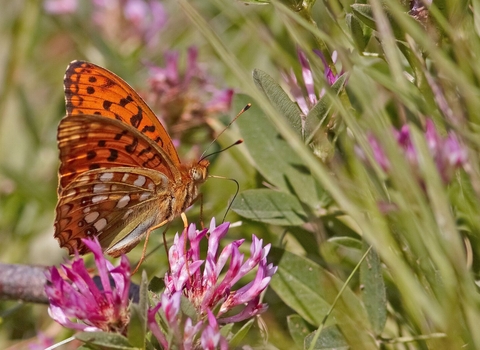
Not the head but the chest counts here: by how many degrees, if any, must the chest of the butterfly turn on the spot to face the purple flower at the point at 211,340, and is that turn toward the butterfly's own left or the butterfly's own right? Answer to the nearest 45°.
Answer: approximately 90° to the butterfly's own right

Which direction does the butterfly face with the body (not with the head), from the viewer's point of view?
to the viewer's right

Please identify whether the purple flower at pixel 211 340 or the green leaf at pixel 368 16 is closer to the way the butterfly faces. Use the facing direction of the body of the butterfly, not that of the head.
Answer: the green leaf

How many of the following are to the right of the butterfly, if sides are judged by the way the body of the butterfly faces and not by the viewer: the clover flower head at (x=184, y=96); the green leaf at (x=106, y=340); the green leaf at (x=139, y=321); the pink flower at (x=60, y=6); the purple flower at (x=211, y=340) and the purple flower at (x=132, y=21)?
3

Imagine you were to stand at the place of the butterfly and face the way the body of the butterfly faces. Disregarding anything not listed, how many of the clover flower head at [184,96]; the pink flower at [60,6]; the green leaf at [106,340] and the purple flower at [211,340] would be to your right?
2

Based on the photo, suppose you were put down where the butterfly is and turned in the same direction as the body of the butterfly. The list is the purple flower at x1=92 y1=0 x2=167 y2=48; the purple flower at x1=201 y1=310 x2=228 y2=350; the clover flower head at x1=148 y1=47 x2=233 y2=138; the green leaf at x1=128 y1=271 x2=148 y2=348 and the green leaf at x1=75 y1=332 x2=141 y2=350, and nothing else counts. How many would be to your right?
3

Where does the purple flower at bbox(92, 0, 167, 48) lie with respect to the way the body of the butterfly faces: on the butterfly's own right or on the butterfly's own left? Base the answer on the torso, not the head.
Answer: on the butterfly's own left

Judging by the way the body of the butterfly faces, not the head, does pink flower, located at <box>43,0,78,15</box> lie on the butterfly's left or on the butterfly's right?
on the butterfly's left
